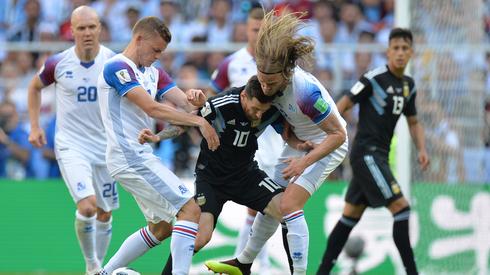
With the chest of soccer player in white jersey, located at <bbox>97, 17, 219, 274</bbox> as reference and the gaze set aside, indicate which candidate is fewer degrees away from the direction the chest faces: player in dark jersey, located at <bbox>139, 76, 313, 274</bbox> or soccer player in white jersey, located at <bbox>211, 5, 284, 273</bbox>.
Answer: the player in dark jersey

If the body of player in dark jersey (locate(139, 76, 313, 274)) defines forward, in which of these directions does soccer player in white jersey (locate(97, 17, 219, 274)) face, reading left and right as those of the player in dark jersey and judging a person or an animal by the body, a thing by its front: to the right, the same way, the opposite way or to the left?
to the left

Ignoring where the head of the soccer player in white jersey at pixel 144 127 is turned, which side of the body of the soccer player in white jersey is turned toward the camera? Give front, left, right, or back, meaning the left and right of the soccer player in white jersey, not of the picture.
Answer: right

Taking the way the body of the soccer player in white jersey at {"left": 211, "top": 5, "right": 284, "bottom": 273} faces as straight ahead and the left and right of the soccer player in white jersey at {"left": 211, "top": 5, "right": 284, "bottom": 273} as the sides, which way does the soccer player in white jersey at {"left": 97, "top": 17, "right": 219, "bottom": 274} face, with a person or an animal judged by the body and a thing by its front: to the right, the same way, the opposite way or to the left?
to the left

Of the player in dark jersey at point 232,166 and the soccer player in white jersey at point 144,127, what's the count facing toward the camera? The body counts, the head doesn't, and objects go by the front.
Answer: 1

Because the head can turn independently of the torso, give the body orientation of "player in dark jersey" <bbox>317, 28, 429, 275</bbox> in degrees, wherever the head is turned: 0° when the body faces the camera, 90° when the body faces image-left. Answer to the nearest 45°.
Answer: approximately 315°

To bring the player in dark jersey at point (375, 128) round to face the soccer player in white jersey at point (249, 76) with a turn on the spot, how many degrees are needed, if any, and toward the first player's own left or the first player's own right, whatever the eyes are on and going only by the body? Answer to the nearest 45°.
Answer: approximately 135° to the first player's own right

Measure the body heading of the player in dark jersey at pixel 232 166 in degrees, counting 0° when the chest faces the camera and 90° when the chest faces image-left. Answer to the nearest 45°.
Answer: approximately 0°

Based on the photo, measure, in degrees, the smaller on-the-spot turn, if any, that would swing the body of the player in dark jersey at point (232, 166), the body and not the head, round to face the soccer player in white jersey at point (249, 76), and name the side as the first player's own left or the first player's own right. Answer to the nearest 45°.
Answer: approximately 180°

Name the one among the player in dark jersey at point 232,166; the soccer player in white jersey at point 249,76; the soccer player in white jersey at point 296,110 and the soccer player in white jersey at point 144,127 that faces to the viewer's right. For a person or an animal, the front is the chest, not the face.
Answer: the soccer player in white jersey at point 144,127
